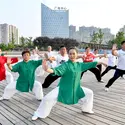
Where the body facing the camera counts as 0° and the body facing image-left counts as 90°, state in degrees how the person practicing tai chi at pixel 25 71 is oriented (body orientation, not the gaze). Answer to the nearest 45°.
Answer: approximately 0°

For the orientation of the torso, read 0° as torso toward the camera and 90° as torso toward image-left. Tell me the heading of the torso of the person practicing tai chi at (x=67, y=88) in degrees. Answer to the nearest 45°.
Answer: approximately 0°

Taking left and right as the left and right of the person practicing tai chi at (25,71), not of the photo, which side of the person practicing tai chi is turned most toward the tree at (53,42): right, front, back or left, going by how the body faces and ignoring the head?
back

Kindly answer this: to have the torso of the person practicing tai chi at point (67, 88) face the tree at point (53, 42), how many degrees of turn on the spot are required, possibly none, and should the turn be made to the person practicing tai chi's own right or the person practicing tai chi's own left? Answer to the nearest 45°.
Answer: approximately 180°
